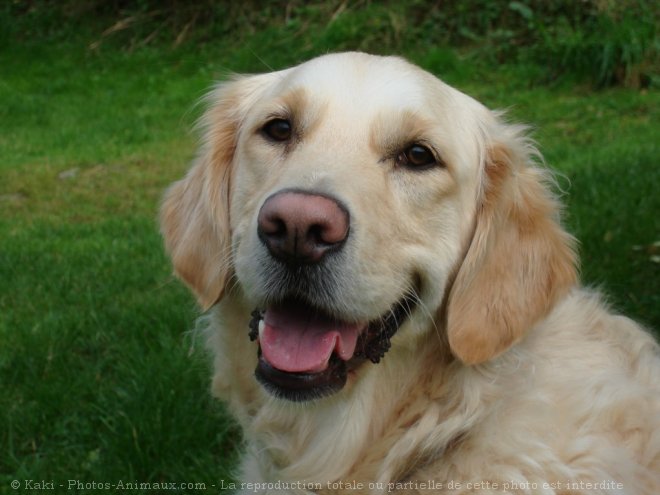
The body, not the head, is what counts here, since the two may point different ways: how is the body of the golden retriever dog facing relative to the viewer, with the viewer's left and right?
facing the viewer and to the left of the viewer
